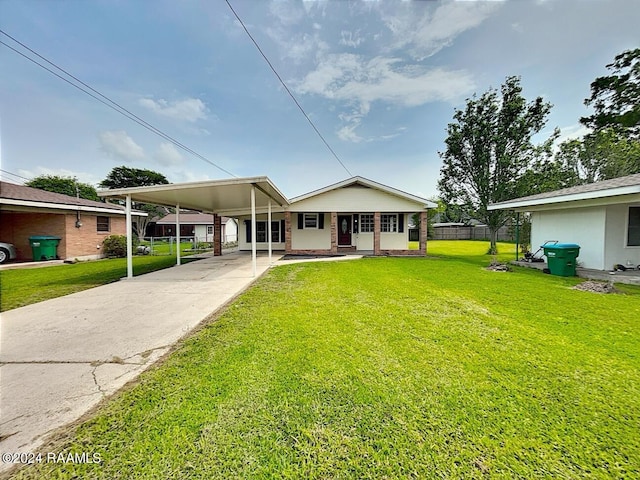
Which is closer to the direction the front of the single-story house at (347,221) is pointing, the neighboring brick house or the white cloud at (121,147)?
the neighboring brick house

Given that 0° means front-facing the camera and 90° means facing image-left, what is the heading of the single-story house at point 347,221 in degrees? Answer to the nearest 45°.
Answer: approximately 0°

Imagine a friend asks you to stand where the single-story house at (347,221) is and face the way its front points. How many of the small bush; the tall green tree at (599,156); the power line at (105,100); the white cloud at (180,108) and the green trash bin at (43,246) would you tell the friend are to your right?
4

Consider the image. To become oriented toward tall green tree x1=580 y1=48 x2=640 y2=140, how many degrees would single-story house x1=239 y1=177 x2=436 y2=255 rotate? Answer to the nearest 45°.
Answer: approximately 90° to its left

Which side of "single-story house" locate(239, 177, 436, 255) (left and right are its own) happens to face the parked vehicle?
right

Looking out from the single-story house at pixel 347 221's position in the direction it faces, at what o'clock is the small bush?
The small bush is roughly at 3 o'clock from the single-story house.

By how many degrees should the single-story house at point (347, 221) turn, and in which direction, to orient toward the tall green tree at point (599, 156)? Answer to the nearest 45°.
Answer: approximately 90° to its left

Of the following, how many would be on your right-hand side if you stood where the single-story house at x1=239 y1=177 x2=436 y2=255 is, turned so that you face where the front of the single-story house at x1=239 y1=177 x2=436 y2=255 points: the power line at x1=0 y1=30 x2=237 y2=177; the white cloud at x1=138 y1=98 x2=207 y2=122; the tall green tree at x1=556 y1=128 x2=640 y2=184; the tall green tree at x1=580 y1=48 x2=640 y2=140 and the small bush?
3

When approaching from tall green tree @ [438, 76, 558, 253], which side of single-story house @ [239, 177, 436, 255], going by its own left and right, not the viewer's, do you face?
left
